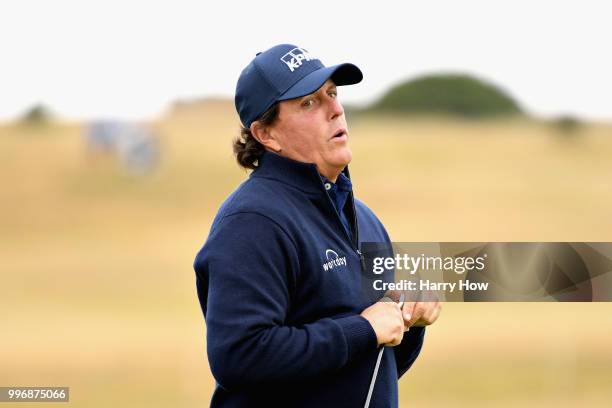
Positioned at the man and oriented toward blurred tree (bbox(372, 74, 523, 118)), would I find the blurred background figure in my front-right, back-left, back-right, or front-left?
front-left

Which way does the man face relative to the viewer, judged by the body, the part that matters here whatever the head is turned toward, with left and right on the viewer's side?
facing the viewer and to the right of the viewer

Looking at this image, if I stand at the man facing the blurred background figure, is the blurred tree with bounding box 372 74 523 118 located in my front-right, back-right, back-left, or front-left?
front-right

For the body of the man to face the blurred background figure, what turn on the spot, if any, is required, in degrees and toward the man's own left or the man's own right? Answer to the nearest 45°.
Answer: approximately 135° to the man's own left

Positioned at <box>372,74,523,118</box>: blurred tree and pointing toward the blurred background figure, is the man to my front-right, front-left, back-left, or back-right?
front-left

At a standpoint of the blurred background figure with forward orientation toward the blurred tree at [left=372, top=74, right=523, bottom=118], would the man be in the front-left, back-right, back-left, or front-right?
back-right

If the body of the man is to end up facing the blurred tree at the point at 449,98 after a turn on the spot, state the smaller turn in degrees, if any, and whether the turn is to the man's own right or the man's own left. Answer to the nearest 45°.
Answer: approximately 135° to the man's own left
